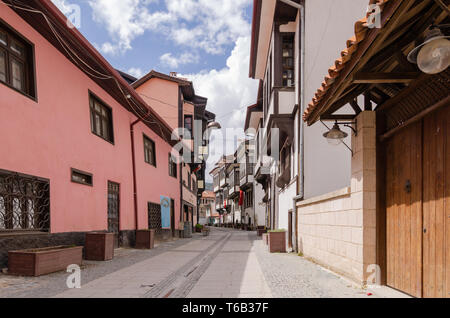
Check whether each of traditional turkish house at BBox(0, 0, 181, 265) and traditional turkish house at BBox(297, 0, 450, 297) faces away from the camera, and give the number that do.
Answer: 0

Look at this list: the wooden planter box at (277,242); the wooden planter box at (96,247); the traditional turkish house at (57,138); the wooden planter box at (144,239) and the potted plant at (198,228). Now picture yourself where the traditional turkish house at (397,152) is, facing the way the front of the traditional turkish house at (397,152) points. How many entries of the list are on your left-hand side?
0

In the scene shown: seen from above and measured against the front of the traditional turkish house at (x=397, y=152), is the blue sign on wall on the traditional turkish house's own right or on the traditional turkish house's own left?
on the traditional turkish house's own right

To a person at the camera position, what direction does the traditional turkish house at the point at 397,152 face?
facing the viewer and to the left of the viewer

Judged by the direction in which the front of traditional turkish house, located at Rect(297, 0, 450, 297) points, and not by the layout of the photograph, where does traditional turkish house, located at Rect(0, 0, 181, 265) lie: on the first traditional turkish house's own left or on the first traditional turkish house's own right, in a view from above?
on the first traditional turkish house's own right

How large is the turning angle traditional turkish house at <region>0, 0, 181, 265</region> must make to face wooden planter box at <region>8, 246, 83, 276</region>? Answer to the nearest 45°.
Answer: approximately 45° to its right

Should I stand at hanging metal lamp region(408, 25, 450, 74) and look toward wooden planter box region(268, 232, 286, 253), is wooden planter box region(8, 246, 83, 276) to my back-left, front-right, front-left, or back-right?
front-left

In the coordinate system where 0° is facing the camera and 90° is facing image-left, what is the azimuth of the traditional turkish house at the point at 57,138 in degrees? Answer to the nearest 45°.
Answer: approximately 315°
